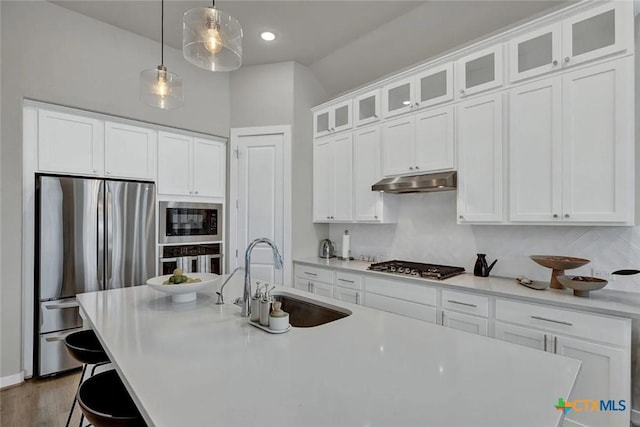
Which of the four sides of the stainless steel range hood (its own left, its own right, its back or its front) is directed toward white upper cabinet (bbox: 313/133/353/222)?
right

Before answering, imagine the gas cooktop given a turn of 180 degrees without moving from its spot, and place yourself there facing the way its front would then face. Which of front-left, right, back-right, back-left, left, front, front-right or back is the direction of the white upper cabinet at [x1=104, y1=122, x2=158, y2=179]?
back-left

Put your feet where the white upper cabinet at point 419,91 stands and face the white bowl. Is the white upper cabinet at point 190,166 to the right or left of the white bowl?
right

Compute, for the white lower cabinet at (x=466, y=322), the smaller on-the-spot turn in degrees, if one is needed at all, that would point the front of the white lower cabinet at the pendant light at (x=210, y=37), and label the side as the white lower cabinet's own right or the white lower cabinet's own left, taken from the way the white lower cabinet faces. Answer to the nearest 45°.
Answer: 0° — it already faces it

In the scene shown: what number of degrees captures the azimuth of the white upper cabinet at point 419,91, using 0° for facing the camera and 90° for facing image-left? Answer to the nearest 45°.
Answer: approximately 45°

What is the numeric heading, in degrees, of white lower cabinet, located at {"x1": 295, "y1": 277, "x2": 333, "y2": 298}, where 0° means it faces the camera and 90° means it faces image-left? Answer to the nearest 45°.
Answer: approximately 45°

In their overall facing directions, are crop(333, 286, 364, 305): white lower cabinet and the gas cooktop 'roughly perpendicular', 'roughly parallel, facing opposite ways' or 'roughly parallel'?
roughly parallel

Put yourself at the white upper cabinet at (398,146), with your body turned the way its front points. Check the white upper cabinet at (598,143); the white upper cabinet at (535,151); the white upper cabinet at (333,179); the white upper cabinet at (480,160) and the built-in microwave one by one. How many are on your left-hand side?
3

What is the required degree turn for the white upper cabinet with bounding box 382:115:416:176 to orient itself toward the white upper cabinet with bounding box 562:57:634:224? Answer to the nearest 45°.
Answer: approximately 90° to its left

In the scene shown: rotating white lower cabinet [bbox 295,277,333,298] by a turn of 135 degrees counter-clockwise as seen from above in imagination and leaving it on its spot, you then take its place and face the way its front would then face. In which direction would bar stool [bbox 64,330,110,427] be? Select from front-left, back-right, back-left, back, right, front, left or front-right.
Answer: back-right

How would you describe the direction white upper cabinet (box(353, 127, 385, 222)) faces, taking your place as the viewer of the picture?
facing the viewer and to the left of the viewer

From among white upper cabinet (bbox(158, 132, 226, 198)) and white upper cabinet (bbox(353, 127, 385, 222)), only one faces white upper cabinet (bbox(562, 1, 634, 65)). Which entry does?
white upper cabinet (bbox(158, 132, 226, 198))

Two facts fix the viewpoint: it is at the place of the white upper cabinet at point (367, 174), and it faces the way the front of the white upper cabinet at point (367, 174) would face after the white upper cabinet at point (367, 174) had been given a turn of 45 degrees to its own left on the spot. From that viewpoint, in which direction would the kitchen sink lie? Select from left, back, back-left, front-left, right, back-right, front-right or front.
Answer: front

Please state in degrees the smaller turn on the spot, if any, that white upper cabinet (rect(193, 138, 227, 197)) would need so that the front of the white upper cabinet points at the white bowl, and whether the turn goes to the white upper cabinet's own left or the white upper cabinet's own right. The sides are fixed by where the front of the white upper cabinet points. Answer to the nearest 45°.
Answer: approximately 45° to the white upper cabinet's own right

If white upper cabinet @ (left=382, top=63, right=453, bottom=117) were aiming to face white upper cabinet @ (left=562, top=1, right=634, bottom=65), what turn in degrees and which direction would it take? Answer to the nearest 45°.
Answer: approximately 90° to its left

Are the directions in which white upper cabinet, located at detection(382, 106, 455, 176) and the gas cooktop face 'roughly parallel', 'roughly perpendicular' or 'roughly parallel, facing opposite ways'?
roughly parallel

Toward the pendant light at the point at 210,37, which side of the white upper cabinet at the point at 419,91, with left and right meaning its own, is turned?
front

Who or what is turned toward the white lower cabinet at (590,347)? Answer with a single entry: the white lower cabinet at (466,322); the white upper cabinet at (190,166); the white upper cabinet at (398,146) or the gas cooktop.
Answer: the white upper cabinet at (190,166)

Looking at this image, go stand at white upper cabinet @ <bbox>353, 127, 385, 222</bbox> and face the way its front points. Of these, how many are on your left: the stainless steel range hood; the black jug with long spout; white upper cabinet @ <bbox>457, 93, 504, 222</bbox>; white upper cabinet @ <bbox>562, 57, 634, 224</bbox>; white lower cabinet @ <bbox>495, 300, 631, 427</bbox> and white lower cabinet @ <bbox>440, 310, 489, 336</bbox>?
6

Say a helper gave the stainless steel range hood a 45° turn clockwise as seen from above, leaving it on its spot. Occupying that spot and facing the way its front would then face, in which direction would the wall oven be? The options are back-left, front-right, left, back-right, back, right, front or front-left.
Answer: front

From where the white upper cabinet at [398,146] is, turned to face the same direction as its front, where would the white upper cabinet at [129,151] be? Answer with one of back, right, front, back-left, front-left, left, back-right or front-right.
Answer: front-right

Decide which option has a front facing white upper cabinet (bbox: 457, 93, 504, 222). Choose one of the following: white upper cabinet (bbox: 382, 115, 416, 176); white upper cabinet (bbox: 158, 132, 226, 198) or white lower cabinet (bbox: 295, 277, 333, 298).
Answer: white upper cabinet (bbox: 158, 132, 226, 198)
